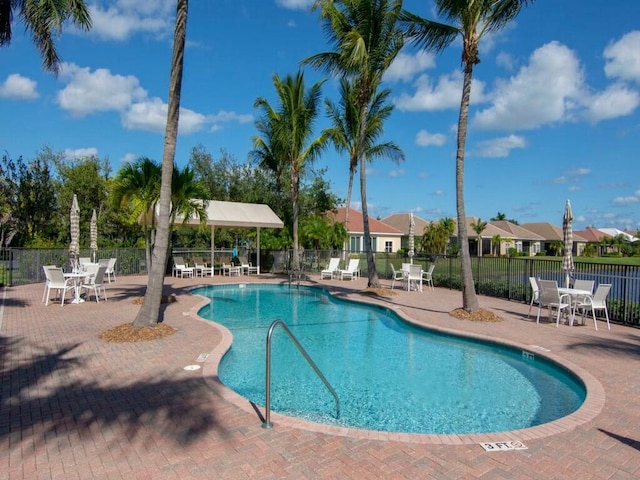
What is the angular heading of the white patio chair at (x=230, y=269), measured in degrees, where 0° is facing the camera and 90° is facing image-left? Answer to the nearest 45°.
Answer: approximately 315°

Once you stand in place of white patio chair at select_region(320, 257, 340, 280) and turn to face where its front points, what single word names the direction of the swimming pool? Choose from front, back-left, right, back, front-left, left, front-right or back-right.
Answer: front-left

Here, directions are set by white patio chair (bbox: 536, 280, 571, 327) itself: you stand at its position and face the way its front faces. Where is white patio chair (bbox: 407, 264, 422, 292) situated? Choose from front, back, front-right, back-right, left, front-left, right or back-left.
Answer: left

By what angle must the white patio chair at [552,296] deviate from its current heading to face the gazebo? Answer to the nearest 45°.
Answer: approximately 135° to its left

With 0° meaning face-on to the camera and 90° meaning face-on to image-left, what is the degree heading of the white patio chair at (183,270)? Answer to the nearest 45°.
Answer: approximately 315°

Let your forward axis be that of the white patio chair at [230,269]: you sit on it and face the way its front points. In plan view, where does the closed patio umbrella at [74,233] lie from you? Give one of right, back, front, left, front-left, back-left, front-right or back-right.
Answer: right

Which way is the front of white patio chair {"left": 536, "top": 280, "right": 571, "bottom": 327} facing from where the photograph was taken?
facing away from the viewer and to the right of the viewer

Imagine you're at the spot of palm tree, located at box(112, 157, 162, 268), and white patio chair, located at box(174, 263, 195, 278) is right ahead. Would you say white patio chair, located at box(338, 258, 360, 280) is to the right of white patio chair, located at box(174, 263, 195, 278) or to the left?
right

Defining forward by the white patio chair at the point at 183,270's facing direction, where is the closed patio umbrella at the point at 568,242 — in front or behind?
in front

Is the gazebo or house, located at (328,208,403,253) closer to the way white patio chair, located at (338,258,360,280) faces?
the gazebo

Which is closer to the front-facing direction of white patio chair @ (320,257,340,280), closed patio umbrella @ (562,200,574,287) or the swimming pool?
the swimming pool

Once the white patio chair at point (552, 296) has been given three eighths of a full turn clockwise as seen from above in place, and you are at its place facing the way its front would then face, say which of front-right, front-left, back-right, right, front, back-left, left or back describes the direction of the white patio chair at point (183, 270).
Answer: right

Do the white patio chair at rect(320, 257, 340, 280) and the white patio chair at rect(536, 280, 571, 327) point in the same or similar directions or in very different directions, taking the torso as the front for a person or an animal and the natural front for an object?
very different directions

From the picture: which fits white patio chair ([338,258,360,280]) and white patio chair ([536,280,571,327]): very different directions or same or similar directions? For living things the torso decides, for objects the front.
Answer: very different directions
